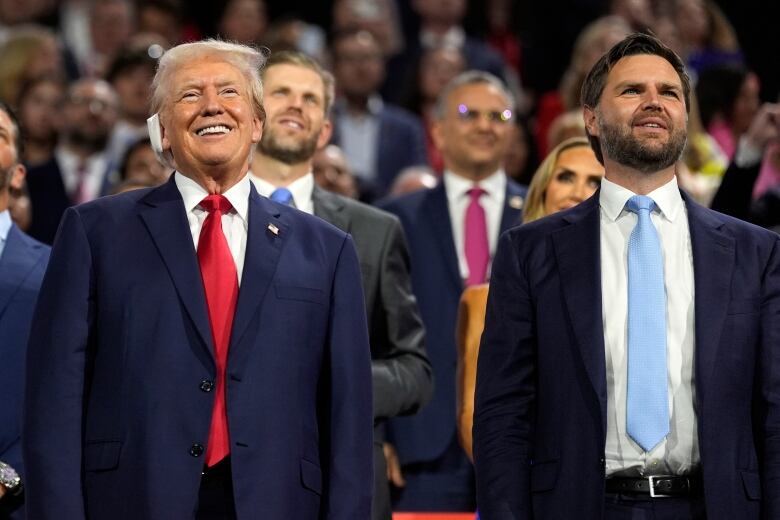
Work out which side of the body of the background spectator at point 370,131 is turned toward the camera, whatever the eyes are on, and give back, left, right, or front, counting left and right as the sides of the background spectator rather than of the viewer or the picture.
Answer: front

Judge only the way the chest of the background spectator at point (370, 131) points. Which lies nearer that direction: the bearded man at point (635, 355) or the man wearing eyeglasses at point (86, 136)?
the bearded man

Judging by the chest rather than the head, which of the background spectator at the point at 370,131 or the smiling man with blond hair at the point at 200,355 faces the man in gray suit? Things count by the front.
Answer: the background spectator

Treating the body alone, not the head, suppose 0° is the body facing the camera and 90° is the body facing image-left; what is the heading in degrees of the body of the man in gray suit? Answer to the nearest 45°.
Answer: approximately 45°

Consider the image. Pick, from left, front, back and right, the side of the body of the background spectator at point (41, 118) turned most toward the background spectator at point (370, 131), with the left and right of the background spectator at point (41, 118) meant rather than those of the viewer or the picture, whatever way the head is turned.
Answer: left

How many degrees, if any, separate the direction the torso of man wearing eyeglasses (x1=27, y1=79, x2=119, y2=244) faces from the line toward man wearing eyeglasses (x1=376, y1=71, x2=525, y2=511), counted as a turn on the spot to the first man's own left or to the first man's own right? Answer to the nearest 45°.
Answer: approximately 45° to the first man's own left

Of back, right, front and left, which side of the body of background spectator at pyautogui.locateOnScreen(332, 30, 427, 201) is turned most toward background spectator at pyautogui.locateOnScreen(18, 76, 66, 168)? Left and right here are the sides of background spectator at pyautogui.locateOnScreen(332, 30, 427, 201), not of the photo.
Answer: right

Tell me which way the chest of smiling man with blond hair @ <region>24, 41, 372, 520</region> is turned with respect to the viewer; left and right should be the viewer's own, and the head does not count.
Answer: facing the viewer
